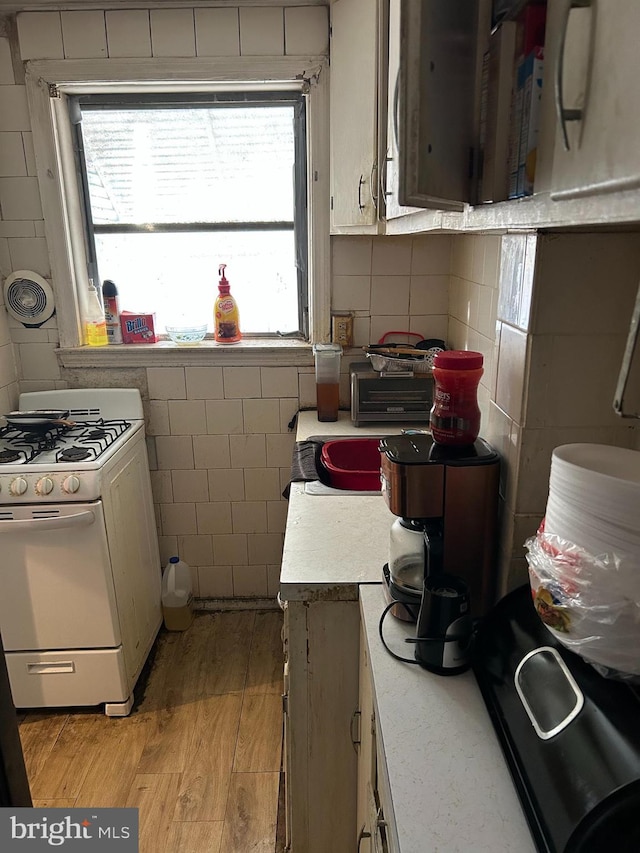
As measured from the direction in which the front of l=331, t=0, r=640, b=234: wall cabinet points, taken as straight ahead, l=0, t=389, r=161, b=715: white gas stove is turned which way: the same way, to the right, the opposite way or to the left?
to the left

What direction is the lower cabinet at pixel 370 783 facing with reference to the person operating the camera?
facing to the left of the viewer

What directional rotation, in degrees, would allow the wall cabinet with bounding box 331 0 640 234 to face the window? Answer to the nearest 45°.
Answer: approximately 90° to its right

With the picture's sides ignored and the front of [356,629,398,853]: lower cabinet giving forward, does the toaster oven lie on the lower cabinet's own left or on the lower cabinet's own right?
on the lower cabinet's own right

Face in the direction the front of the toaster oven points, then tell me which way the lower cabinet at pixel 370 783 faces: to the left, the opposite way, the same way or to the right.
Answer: to the right

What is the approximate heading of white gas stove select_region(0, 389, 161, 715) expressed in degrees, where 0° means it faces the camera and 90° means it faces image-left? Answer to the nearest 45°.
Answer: approximately 0°

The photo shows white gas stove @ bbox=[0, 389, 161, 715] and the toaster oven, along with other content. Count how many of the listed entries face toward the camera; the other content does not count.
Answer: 2

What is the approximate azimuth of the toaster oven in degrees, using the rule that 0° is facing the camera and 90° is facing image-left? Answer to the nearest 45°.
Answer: approximately 0°

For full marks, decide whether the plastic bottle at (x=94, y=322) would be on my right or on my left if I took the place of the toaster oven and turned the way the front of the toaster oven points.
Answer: on my right

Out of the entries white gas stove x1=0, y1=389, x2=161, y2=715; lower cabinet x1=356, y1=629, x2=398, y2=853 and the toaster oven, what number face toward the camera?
2
